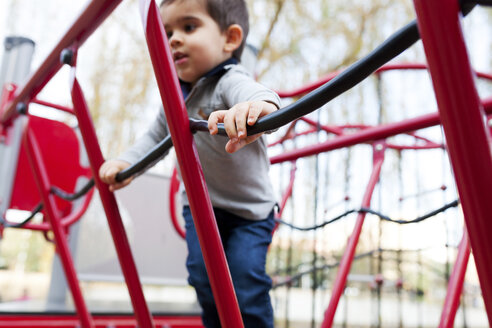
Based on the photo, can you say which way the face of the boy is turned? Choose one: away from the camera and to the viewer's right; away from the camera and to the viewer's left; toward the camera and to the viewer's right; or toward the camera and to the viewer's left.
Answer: toward the camera and to the viewer's left

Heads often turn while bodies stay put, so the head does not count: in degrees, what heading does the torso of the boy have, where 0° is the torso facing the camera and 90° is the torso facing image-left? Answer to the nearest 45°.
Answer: approximately 45°

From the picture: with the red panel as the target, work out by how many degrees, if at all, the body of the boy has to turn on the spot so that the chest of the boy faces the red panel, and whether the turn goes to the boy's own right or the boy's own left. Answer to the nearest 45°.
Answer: approximately 90° to the boy's own right
